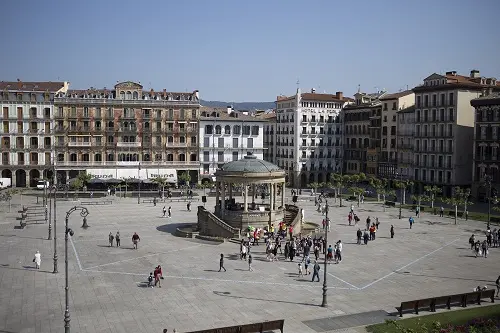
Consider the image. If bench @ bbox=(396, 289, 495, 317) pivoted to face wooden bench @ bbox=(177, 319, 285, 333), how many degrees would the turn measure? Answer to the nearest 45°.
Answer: approximately 90° to its left

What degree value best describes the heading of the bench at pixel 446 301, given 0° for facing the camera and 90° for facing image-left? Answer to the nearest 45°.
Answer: approximately 135°
